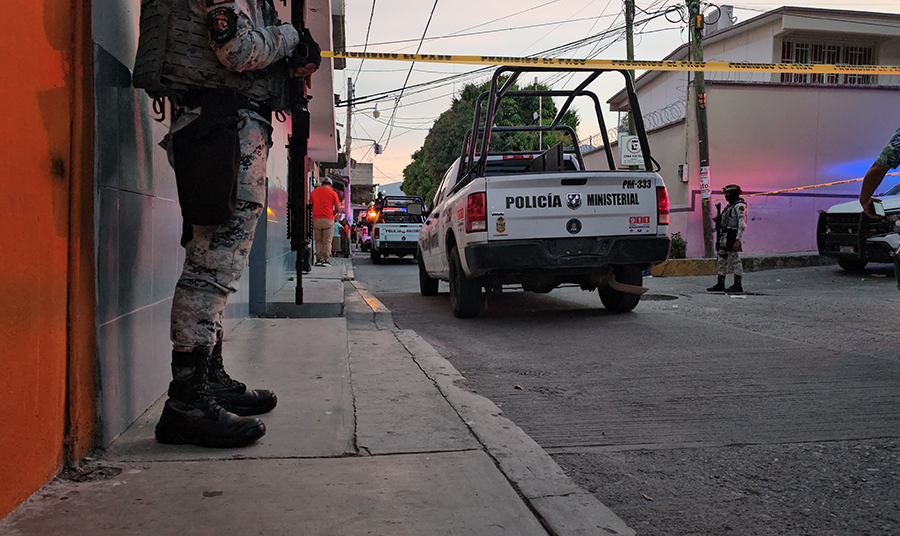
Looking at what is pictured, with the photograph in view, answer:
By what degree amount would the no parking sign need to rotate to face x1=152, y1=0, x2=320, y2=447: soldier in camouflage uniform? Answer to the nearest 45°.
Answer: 0° — it already faces them

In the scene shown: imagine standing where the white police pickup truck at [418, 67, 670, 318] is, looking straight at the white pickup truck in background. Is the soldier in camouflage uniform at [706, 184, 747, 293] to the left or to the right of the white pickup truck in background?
right

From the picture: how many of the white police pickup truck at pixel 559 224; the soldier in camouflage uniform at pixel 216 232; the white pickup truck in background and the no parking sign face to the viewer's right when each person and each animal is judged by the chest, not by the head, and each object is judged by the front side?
1

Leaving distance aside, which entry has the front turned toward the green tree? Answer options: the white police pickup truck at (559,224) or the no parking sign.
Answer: the white police pickup truck

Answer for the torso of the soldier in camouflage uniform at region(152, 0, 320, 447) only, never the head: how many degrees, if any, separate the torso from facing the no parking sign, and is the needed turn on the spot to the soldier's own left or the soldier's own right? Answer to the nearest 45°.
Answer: approximately 45° to the soldier's own left

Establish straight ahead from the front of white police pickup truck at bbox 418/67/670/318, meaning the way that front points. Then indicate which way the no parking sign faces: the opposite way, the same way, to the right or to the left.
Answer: the opposite way

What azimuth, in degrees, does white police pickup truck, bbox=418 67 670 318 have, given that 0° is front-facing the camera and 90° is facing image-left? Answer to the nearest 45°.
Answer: approximately 180°

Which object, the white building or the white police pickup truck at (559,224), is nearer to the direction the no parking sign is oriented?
the white police pickup truck

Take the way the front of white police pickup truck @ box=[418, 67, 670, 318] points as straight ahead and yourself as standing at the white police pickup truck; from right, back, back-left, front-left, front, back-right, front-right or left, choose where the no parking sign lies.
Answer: front

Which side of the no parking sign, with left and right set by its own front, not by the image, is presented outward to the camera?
front

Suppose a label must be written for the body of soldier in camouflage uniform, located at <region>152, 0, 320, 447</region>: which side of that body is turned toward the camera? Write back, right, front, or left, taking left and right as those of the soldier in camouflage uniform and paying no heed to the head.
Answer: right
